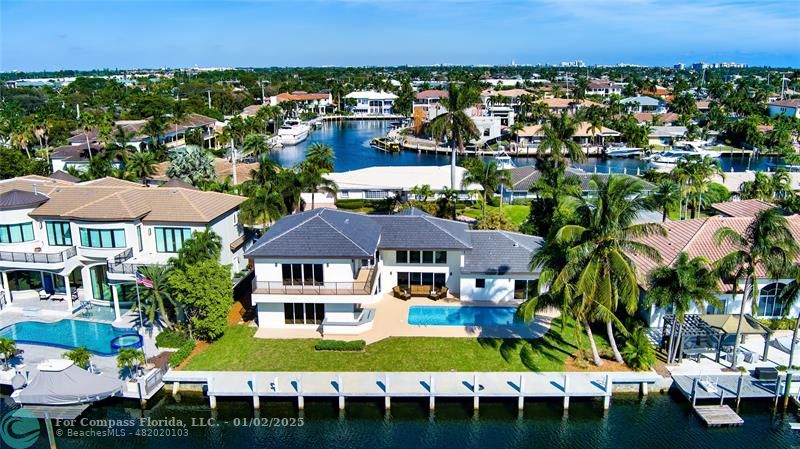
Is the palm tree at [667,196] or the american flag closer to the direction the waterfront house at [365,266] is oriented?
the american flag

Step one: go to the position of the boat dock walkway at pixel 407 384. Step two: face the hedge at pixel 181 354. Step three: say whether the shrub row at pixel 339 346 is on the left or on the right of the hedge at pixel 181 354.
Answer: right

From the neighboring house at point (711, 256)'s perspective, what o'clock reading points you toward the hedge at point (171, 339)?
The hedge is roughly at 2 o'clock from the neighboring house.

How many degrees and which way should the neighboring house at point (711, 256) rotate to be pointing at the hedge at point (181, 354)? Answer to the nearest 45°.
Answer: approximately 45° to its right

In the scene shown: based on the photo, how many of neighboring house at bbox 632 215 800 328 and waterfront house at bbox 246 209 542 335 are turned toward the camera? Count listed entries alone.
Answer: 2

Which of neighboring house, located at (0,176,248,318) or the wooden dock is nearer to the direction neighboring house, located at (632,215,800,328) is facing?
the wooden dock

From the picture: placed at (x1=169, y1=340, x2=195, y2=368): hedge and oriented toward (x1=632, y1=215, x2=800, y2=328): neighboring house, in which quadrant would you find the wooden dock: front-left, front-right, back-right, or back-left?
front-right

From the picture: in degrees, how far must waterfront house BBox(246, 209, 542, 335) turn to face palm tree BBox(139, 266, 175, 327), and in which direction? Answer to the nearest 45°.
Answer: approximately 90° to its right

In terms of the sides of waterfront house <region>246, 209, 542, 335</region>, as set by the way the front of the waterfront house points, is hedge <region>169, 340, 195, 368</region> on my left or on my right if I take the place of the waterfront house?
on my right

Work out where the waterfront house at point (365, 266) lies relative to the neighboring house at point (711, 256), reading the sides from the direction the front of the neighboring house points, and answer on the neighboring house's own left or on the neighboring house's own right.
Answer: on the neighboring house's own right

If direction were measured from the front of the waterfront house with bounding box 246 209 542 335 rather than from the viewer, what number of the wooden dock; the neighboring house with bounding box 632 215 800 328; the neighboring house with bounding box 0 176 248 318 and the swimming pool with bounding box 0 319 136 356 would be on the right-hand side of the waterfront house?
2

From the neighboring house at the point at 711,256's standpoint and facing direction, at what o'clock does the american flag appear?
The american flag is roughly at 2 o'clock from the neighboring house.

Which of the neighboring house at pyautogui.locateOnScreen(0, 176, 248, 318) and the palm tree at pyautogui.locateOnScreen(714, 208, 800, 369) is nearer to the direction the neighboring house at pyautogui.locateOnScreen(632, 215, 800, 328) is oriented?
the palm tree
